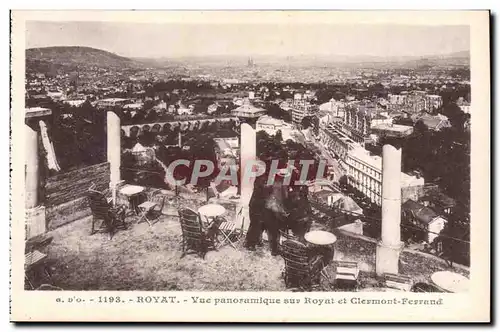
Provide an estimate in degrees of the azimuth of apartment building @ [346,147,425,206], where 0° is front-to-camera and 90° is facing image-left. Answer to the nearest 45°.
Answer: approximately 45°
